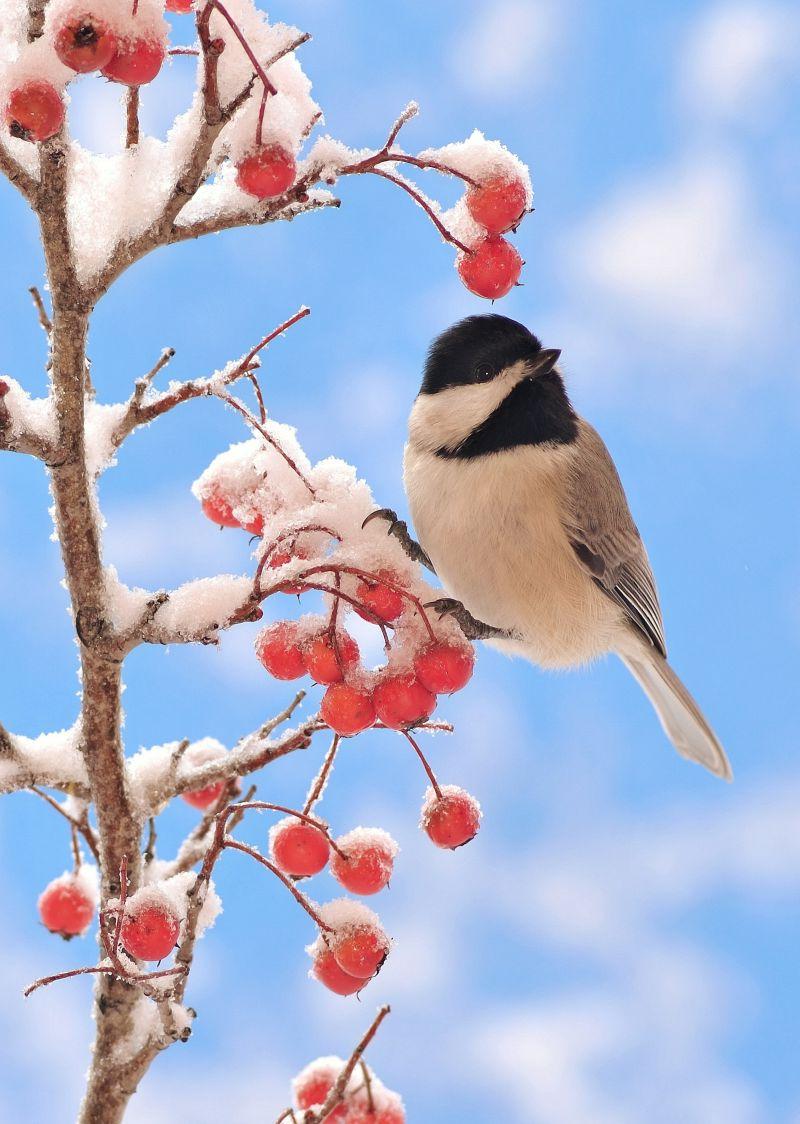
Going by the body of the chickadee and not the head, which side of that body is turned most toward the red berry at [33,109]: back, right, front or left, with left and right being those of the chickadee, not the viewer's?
front
